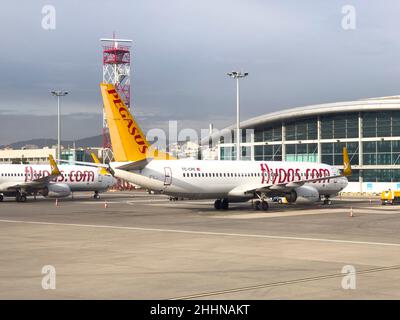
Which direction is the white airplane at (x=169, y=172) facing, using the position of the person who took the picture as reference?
facing away from the viewer and to the right of the viewer
